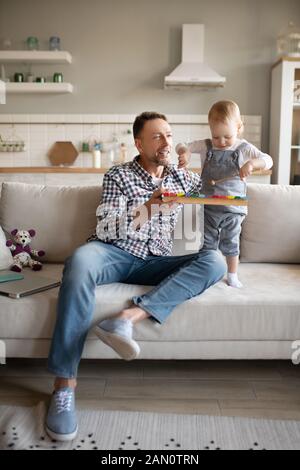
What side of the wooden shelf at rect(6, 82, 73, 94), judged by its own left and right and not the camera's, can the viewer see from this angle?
front

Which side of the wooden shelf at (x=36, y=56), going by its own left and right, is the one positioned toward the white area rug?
front

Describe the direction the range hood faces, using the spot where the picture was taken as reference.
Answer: facing the viewer

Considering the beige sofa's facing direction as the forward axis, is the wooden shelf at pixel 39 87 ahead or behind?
behind

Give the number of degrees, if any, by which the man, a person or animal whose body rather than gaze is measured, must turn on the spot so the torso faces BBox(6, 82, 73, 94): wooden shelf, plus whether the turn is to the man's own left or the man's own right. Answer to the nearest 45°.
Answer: approximately 180°

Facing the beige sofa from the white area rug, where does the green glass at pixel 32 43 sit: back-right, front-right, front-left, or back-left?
front-left

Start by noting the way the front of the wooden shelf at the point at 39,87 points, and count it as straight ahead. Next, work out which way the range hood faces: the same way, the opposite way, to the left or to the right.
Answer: the same way

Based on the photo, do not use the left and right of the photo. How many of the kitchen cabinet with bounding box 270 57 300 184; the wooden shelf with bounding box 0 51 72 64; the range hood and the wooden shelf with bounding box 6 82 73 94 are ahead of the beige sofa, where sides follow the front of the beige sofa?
0

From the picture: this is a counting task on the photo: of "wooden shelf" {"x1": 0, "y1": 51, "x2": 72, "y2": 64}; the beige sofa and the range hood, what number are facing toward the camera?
3

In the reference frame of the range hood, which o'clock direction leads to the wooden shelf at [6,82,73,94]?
The wooden shelf is roughly at 3 o'clock from the range hood.

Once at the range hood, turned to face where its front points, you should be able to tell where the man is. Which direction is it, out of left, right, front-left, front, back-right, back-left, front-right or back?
front

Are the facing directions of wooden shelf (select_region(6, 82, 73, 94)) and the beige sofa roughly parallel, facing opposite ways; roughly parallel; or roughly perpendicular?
roughly parallel

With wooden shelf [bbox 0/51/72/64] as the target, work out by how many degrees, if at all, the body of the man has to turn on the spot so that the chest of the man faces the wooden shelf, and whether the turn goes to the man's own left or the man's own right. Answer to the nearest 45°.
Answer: approximately 180°

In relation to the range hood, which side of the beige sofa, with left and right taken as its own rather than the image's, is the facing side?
back

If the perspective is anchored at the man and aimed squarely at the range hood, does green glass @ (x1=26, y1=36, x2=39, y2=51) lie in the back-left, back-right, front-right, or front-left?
front-left

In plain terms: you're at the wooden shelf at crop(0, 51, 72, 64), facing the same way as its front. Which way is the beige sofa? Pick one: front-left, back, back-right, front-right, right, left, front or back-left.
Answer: front
